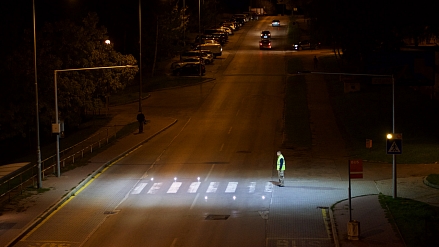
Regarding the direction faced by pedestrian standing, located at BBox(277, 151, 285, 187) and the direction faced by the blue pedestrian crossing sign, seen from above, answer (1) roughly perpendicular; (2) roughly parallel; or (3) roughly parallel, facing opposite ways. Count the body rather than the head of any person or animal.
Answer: roughly perpendicular

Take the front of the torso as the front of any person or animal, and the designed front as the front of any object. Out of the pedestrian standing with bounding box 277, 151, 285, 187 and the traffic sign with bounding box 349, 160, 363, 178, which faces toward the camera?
the traffic sign

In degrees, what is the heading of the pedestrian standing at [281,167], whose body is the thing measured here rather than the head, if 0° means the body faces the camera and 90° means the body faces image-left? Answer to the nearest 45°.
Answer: approximately 90°

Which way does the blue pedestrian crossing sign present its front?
toward the camera

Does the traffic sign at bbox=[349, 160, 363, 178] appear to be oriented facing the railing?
no

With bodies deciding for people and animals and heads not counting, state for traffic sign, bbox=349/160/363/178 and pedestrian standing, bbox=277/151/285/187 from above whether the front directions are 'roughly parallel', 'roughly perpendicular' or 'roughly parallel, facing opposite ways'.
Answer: roughly perpendicular

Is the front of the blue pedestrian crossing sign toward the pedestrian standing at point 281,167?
no

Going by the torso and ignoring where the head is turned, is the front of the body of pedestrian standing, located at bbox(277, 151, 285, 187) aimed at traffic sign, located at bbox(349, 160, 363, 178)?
no

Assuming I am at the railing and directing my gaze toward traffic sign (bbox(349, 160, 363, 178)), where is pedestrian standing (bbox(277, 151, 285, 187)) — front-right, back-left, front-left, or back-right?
front-left

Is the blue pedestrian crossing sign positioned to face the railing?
no
